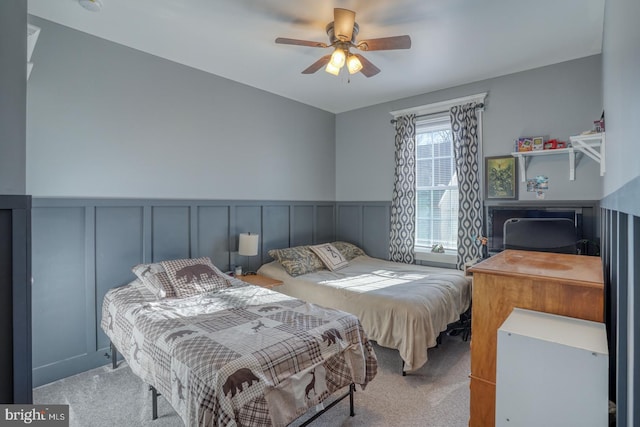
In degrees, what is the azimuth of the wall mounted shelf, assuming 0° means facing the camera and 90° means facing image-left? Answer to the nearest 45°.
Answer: approximately 45°

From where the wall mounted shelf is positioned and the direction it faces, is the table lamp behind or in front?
in front

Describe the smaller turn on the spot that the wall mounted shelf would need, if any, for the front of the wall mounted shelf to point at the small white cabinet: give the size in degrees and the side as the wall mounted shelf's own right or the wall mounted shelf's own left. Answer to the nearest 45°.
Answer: approximately 45° to the wall mounted shelf's own left

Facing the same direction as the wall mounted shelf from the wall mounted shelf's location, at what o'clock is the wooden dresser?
The wooden dresser is roughly at 11 o'clock from the wall mounted shelf.

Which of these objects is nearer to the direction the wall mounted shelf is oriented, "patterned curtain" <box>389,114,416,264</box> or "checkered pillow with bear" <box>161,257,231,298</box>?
the checkered pillow with bear

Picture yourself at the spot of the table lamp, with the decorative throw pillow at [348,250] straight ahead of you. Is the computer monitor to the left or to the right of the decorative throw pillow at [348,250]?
right

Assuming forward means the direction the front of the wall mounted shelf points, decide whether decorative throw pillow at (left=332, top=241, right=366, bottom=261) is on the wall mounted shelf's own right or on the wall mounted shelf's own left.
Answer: on the wall mounted shelf's own right

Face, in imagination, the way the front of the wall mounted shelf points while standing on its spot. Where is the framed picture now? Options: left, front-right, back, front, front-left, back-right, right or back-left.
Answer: right

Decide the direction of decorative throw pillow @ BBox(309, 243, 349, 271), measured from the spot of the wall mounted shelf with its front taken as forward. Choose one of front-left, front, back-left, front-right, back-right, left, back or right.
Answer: front-right
